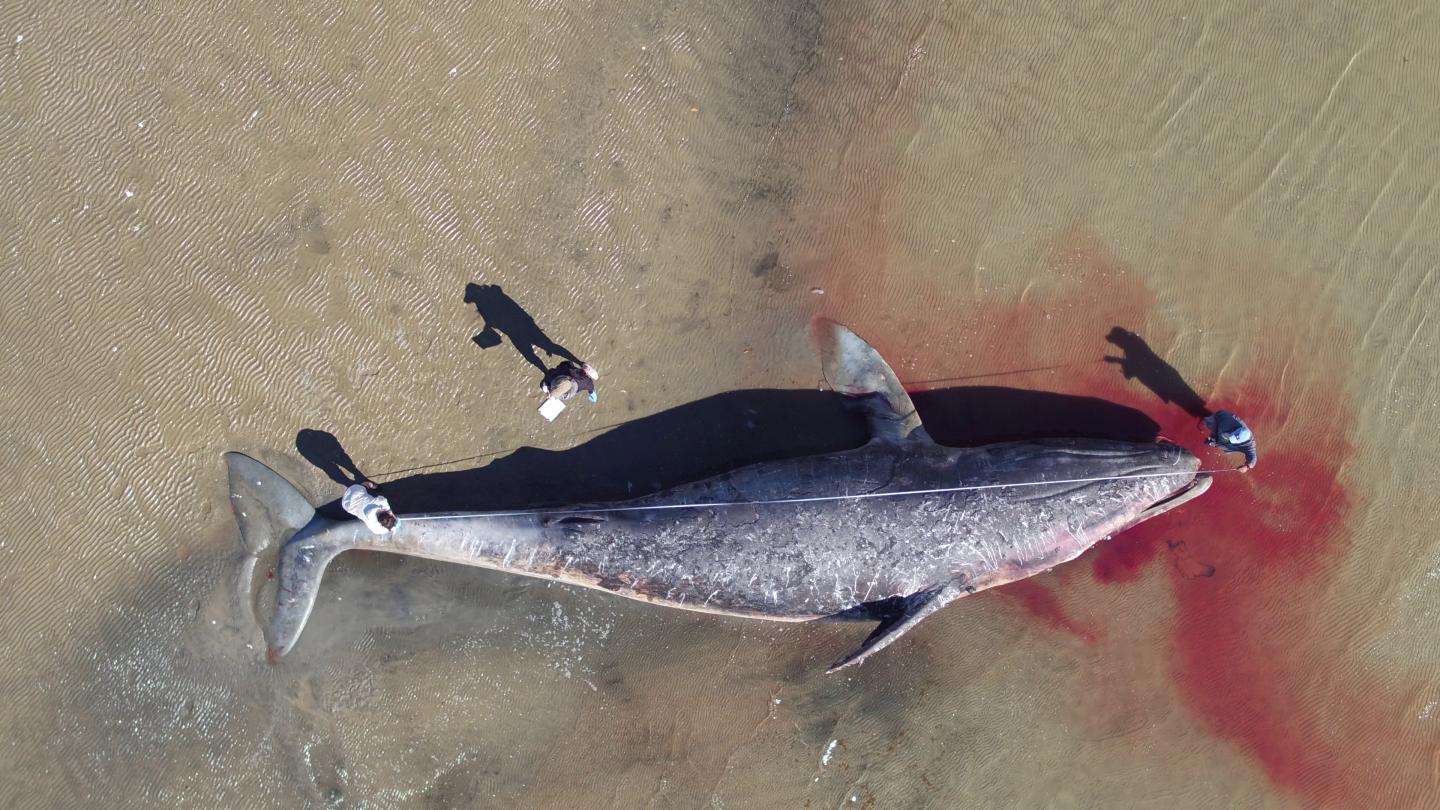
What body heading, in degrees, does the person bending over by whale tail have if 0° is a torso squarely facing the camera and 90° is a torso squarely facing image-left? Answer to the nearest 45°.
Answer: approximately 315°

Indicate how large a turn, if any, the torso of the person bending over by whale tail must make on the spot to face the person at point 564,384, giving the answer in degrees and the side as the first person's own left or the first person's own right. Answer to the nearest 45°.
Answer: approximately 45° to the first person's own left
